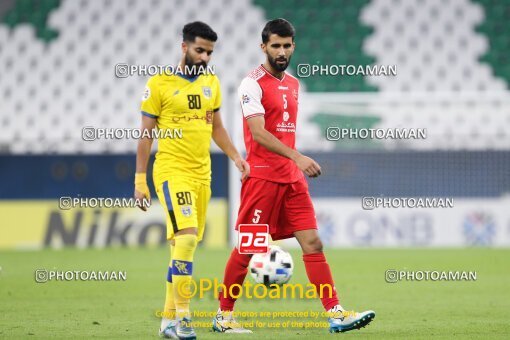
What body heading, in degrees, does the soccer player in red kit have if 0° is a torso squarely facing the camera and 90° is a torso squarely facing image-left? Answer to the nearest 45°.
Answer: approximately 315°

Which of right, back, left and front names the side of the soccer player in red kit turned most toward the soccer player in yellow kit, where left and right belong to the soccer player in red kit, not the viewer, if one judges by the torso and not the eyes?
right

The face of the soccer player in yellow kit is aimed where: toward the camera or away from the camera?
toward the camera
